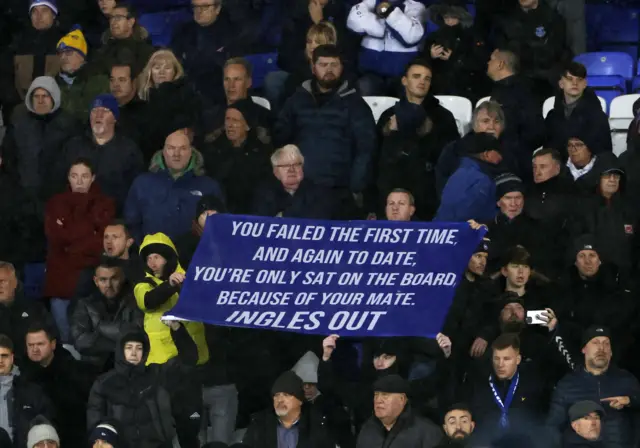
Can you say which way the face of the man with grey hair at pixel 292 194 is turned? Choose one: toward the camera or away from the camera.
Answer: toward the camera

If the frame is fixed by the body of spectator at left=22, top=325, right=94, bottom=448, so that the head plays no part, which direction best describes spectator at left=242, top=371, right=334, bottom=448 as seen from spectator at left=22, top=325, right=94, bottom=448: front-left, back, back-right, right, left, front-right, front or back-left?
left

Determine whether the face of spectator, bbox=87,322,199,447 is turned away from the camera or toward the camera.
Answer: toward the camera

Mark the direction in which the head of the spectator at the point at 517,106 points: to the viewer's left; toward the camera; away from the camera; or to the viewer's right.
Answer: to the viewer's left

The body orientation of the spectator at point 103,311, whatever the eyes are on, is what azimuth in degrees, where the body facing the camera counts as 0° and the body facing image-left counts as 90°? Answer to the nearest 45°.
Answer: approximately 0°

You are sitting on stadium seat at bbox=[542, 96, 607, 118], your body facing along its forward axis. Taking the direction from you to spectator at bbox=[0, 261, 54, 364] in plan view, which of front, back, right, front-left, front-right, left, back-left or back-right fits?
front-right

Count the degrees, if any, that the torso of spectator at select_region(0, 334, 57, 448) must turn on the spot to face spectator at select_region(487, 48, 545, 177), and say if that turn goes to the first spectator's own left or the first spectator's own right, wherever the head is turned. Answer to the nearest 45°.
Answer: approximately 90° to the first spectator's own left

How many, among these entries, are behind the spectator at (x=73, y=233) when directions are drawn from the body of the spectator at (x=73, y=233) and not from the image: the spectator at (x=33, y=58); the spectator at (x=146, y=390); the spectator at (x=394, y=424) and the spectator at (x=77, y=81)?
2

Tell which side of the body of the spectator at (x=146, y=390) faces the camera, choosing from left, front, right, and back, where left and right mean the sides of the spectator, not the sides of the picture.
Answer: front

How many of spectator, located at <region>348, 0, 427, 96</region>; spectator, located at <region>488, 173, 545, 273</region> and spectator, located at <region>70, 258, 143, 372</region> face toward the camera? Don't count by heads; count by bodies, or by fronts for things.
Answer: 3

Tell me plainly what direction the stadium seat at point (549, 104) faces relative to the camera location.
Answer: facing the viewer

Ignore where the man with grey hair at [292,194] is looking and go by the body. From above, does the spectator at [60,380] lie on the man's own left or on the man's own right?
on the man's own right

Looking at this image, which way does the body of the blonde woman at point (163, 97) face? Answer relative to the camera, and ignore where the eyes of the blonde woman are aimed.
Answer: toward the camera

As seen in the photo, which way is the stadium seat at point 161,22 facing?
toward the camera

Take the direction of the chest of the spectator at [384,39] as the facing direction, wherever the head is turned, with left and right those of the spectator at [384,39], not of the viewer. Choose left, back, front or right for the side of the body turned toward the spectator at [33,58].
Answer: right

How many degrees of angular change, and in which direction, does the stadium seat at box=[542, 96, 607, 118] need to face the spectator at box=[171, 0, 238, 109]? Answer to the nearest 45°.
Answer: approximately 90° to its right

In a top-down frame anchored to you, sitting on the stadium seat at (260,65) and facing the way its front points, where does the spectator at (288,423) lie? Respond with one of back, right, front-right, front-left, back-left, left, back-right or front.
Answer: front

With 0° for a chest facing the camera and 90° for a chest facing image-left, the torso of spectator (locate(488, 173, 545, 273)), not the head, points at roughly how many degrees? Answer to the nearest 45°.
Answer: approximately 0°
